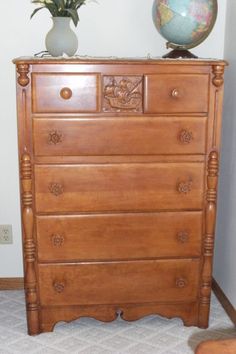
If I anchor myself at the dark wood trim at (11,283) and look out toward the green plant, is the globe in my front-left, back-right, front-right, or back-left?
front-left

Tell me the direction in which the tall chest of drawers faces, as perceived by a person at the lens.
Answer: facing the viewer

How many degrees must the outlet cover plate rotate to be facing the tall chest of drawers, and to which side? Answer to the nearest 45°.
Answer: approximately 45° to its left

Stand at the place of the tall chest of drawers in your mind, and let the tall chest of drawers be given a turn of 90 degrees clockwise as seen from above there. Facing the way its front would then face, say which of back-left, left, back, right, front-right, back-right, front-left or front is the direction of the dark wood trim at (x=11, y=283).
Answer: front-right

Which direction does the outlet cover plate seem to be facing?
toward the camera

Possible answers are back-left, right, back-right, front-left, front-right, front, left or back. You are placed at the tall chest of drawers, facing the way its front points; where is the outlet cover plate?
back-right

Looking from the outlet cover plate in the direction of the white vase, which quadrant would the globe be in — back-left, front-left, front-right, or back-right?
front-left

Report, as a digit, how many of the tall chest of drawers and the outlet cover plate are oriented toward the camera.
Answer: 2
